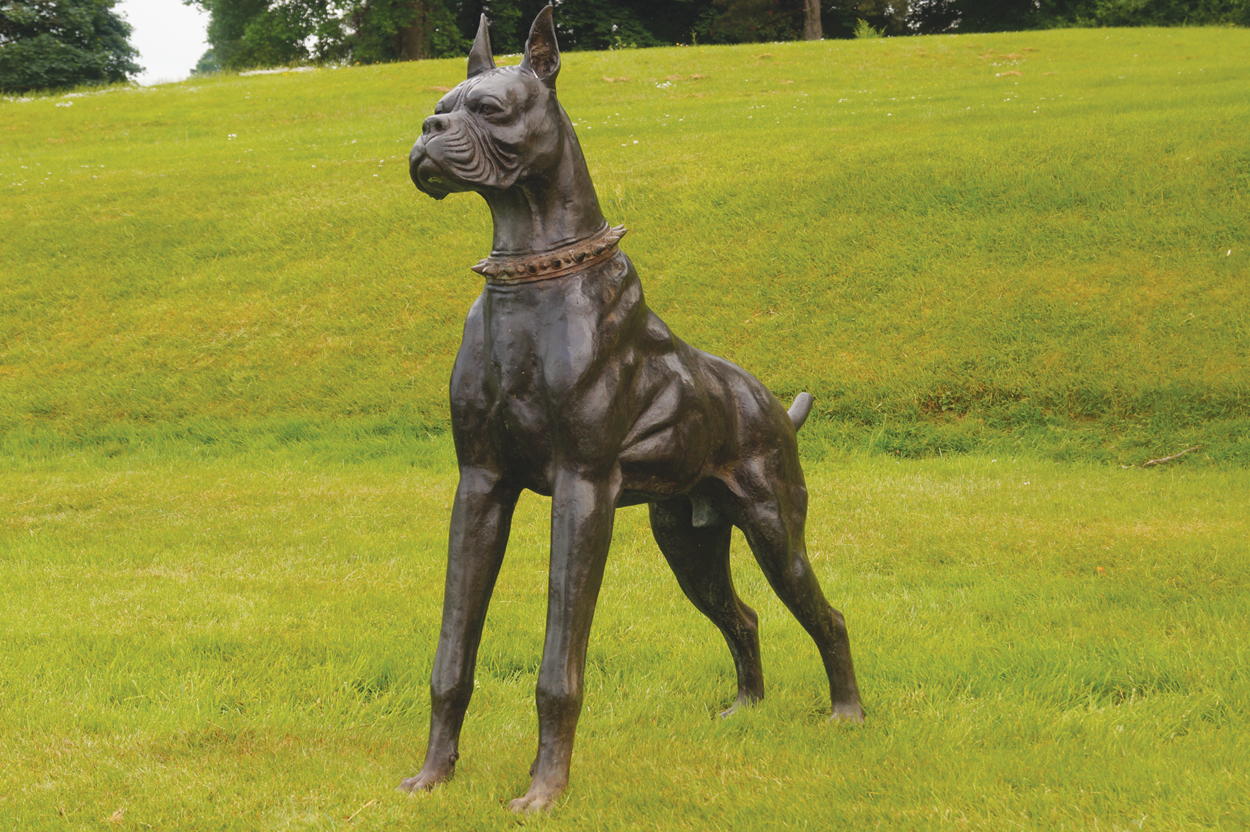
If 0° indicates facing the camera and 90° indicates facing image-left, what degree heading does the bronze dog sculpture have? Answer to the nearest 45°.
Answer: approximately 45°

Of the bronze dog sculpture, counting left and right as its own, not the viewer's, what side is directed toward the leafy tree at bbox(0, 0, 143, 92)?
right
